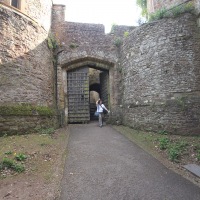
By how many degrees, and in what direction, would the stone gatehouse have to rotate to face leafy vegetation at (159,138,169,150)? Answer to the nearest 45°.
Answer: approximately 45° to its left

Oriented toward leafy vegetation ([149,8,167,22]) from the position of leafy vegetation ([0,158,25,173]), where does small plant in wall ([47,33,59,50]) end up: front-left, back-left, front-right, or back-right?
front-left

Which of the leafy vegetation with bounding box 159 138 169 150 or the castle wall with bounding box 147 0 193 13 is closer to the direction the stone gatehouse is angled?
the leafy vegetation

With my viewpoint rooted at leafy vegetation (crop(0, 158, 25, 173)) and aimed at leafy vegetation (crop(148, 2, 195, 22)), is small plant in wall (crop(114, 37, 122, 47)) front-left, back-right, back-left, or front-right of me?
front-left

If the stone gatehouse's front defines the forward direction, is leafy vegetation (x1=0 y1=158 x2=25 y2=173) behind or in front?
in front

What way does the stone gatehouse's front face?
toward the camera

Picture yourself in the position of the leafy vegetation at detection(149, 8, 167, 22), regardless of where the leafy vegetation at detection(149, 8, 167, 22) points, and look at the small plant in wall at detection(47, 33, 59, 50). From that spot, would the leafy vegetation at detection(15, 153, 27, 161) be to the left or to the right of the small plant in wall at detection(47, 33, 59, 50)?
left
